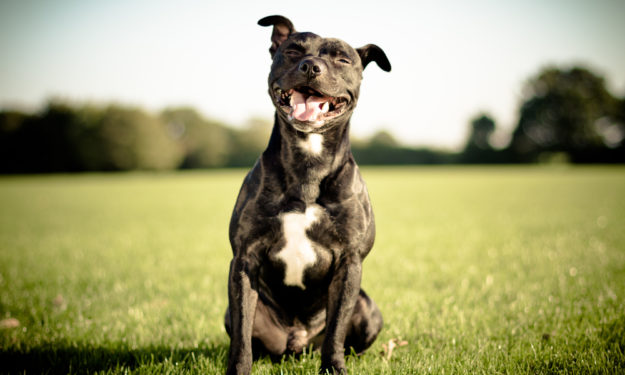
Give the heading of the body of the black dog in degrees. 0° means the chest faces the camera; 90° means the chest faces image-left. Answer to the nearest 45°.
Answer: approximately 0°
